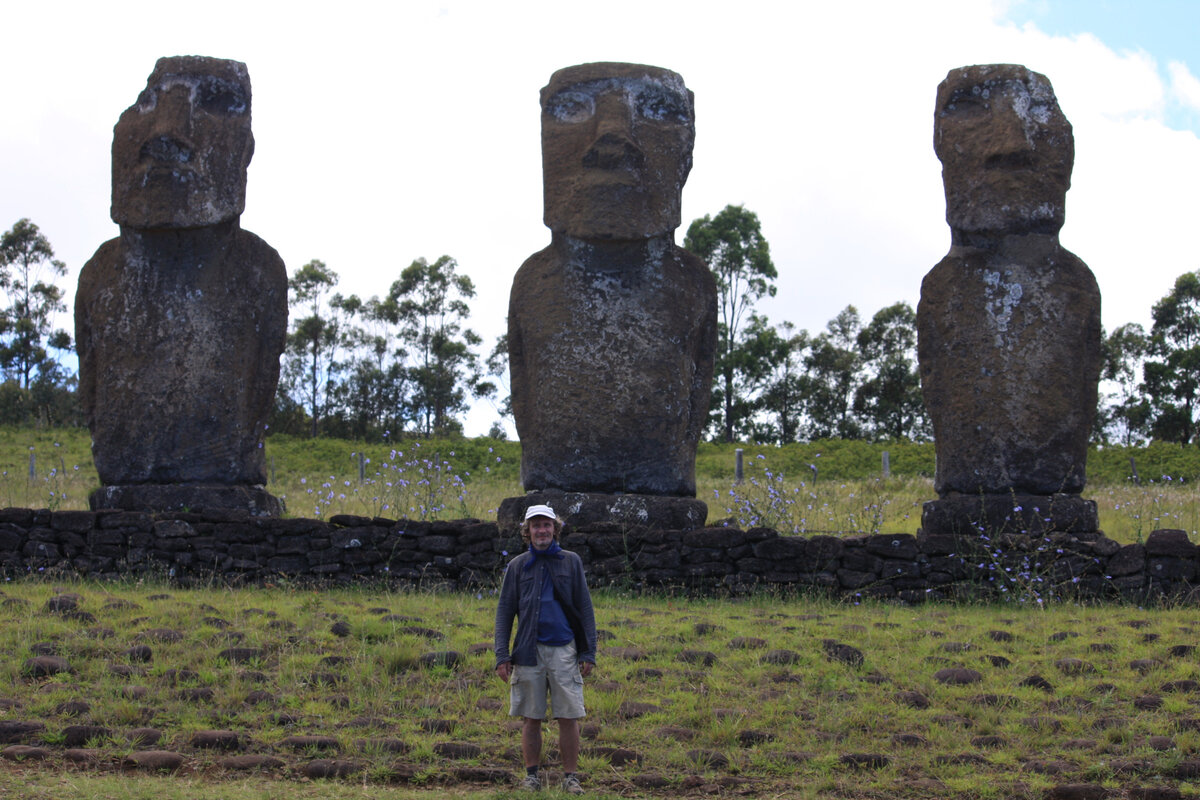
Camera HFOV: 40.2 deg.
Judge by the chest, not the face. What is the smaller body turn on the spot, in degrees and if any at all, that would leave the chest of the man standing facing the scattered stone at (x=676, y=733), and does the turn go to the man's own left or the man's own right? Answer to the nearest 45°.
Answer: approximately 135° to the man's own left

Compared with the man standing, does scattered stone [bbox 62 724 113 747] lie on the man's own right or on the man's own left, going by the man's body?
on the man's own right

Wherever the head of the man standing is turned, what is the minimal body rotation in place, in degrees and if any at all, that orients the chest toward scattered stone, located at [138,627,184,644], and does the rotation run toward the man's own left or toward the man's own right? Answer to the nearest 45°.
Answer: approximately 135° to the man's own right

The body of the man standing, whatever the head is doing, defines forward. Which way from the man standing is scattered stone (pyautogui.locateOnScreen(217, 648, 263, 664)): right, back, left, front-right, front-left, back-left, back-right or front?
back-right

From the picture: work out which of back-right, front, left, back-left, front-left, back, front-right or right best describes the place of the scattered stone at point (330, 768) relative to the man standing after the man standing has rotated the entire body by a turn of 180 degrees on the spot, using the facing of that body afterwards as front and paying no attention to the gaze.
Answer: left

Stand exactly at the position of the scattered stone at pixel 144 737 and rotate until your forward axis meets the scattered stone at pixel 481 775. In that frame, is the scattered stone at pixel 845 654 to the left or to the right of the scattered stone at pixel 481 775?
left

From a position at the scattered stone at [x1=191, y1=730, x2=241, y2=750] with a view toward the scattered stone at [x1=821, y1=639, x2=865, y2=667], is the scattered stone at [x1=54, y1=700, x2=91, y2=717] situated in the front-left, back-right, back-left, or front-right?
back-left

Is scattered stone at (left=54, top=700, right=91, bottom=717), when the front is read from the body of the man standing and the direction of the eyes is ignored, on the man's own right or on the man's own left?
on the man's own right

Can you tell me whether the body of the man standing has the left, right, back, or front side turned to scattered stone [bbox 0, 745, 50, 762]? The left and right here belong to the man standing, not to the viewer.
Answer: right

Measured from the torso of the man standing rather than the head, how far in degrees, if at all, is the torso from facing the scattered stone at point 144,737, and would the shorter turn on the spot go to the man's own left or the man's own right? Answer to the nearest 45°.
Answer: approximately 90° to the man's own right

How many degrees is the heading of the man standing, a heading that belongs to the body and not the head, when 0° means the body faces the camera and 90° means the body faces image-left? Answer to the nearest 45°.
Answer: approximately 0°

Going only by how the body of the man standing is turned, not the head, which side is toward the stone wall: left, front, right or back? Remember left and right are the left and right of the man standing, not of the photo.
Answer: back

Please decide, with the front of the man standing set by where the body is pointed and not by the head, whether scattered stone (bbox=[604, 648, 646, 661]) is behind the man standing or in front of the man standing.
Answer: behind

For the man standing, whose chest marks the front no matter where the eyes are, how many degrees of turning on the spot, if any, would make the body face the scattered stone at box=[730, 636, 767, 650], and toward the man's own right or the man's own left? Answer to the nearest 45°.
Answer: approximately 135° to the man's own left

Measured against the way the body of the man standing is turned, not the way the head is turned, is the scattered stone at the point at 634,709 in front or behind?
behind
